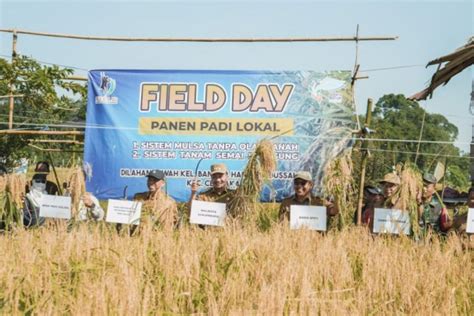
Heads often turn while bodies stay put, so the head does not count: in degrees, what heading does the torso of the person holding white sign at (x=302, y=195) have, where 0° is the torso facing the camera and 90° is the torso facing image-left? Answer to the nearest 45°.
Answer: approximately 0°

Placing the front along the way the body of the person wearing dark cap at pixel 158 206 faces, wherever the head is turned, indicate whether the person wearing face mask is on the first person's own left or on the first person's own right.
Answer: on the first person's own right

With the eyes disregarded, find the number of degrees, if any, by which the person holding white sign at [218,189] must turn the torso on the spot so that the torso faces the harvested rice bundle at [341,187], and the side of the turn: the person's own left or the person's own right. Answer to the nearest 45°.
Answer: approximately 90° to the person's own left

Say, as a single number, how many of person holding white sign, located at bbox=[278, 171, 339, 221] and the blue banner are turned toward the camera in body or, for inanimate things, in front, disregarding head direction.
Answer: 2

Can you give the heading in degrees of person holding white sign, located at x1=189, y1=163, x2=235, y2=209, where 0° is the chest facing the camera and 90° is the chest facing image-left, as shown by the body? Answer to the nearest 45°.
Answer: approximately 0°

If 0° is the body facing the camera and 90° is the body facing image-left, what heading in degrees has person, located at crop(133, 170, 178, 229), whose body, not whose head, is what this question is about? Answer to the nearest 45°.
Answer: approximately 45°

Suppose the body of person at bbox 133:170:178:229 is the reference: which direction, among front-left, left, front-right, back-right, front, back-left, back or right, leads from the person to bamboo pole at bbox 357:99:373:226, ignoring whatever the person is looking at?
back-left
